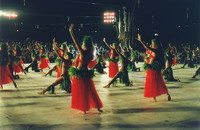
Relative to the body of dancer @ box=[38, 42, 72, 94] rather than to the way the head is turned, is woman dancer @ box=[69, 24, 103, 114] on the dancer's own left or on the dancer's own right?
on the dancer's own left

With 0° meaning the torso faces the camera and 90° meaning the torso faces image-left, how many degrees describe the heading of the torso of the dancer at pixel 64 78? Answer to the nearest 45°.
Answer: approximately 90°
